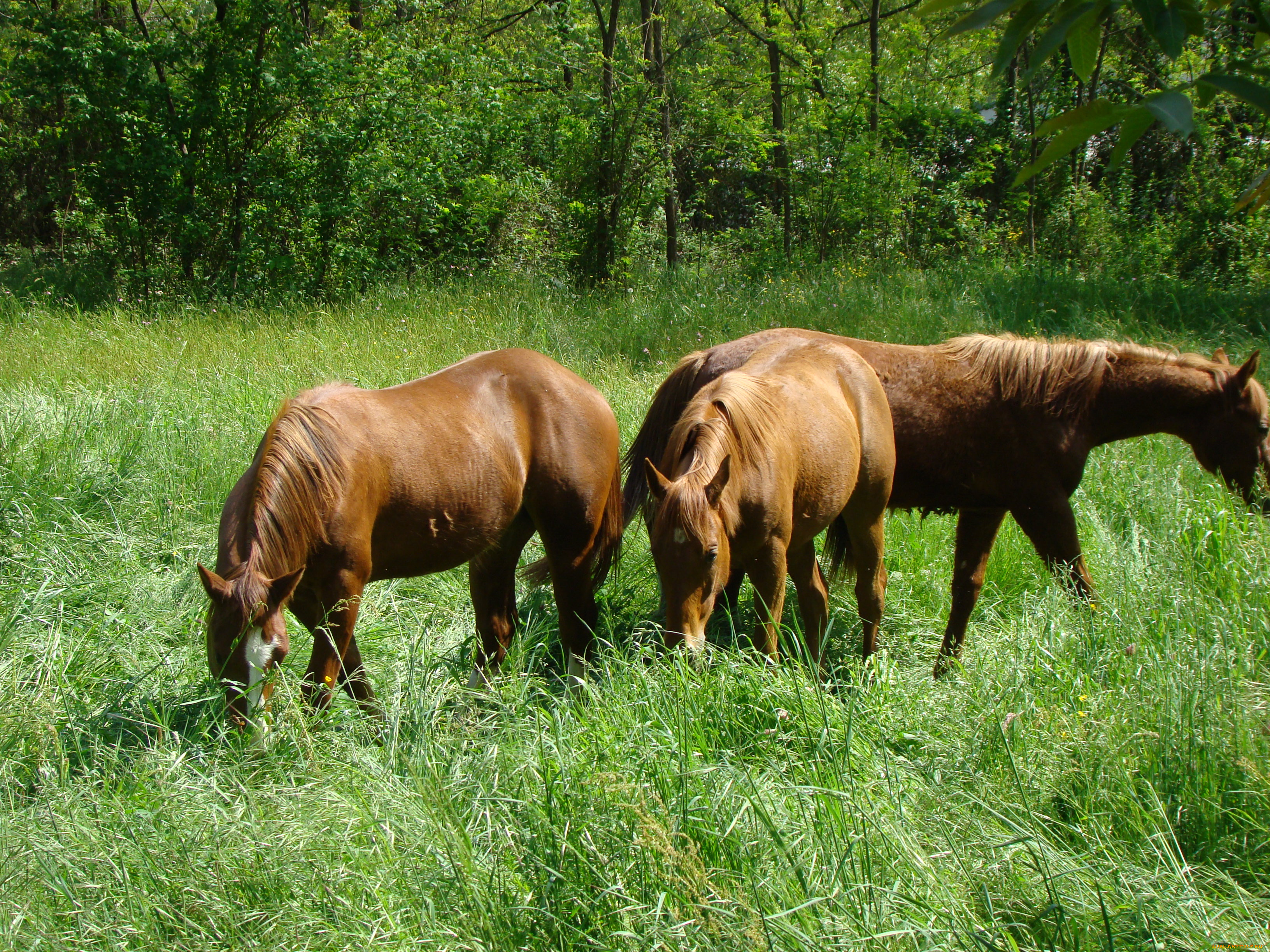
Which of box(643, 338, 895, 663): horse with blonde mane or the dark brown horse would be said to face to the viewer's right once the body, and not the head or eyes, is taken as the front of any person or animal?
the dark brown horse

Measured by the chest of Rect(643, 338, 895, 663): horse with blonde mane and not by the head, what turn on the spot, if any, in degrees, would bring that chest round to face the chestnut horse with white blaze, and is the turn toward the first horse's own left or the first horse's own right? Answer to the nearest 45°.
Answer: approximately 45° to the first horse's own right

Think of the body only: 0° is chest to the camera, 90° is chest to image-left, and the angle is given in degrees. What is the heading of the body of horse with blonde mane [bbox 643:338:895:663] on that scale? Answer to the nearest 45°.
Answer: approximately 45°

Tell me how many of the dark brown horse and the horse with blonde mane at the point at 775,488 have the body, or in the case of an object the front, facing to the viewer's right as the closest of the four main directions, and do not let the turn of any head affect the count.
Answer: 1

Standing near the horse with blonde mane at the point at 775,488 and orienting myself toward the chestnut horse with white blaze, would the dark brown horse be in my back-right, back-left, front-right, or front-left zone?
back-right

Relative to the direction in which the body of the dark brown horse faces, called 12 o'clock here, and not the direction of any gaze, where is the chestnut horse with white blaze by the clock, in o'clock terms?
The chestnut horse with white blaze is roughly at 5 o'clock from the dark brown horse.

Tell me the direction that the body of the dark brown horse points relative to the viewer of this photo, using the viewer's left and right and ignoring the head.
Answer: facing to the right of the viewer

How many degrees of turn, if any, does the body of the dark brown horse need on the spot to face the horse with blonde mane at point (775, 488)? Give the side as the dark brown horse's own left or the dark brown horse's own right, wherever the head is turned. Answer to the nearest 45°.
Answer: approximately 135° to the dark brown horse's own right
